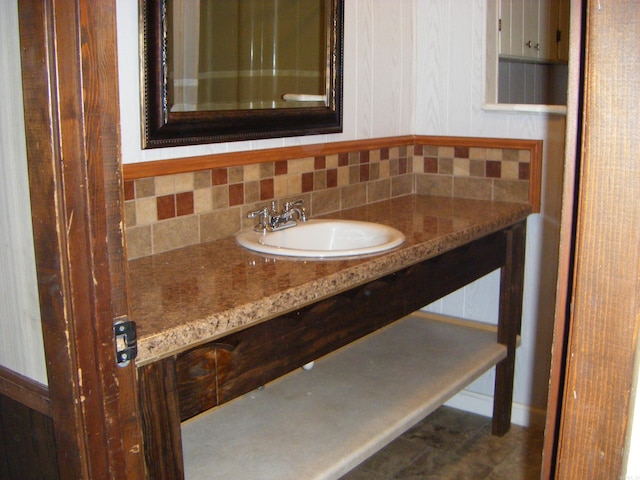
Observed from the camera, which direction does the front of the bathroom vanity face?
facing the viewer and to the right of the viewer

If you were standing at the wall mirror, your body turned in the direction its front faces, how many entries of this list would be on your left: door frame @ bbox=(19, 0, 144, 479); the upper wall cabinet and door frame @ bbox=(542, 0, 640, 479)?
1

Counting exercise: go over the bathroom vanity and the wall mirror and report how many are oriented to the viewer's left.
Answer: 0

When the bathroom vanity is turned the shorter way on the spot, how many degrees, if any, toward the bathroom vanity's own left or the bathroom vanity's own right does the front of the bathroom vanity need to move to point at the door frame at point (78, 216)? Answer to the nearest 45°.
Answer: approximately 45° to the bathroom vanity's own right

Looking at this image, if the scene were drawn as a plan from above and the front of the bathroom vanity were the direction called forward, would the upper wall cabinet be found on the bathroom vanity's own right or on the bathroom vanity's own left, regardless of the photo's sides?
on the bathroom vanity's own left

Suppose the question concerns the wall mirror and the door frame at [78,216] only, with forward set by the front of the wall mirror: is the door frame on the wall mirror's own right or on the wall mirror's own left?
on the wall mirror's own right

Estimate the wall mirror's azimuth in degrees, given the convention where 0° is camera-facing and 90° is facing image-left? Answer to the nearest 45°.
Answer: approximately 315°

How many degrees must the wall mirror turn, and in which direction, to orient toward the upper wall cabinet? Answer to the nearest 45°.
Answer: approximately 90° to its left

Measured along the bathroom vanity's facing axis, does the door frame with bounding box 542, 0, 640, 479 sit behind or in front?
in front

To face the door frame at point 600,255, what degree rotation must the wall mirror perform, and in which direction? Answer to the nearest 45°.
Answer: approximately 45° to its right

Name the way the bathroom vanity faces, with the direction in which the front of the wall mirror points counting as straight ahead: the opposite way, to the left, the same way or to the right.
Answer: the same way

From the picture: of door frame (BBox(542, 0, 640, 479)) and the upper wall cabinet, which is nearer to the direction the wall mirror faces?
the door frame
